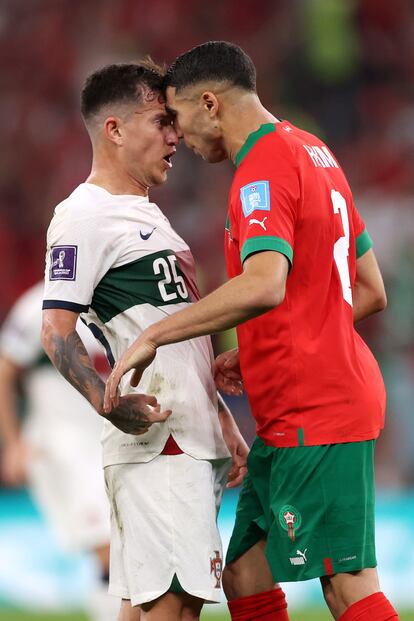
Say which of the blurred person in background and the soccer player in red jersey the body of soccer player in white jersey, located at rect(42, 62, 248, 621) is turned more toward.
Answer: the soccer player in red jersey

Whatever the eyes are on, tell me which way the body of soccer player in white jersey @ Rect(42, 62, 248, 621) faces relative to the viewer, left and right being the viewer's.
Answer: facing the viewer and to the right of the viewer

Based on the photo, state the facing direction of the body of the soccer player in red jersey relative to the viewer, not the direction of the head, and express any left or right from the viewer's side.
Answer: facing away from the viewer and to the left of the viewer

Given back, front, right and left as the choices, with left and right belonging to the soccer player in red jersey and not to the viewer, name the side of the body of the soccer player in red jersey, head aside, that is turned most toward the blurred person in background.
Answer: front

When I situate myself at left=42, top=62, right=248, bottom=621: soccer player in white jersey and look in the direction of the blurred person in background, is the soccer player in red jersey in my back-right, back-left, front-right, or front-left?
back-right

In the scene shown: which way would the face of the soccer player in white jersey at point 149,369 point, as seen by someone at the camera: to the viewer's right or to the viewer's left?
to the viewer's right

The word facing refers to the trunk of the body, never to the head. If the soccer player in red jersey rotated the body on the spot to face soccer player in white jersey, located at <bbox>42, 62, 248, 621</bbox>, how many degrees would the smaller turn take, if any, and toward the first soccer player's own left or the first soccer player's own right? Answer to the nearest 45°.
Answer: approximately 45° to the first soccer player's own left

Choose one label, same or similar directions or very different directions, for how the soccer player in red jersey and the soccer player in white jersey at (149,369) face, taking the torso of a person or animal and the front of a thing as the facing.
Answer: very different directions

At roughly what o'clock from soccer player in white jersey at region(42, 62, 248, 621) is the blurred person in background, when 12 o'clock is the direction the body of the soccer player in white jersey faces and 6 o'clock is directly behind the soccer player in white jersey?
The blurred person in background is roughly at 7 o'clock from the soccer player in white jersey.

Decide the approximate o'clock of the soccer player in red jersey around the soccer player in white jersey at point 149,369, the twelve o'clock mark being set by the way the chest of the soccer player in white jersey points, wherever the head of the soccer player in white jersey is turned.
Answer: The soccer player in red jersey is roughly at 11 o'clock from the soccer player in white jersey.

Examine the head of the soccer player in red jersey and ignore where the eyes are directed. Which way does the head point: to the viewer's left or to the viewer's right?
to the viewer's left
